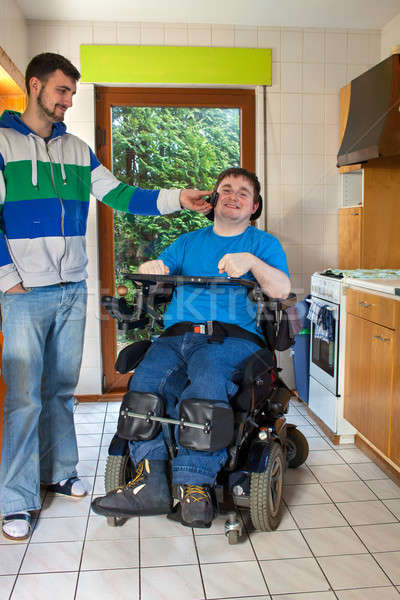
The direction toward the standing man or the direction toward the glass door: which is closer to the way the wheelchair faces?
the standing man

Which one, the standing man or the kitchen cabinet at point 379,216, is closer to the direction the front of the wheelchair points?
the standing man

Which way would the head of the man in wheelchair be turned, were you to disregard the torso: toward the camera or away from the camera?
toward the camera

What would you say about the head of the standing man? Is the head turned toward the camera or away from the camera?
toward the camera

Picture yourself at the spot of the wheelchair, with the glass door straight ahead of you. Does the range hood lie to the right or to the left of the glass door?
right

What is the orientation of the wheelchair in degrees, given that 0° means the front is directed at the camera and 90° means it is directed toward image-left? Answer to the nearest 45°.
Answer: approximately 45°

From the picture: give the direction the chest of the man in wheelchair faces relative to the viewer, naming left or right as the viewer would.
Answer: facing the viewer and to the left of the viewer

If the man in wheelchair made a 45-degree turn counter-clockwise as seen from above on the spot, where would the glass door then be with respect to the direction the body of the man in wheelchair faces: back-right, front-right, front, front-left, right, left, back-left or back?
back
